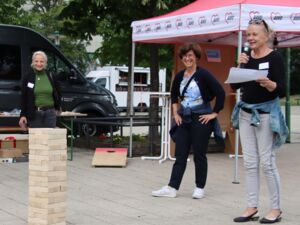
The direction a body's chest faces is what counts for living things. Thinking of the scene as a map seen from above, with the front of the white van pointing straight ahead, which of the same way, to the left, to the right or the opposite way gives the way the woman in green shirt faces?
to the left

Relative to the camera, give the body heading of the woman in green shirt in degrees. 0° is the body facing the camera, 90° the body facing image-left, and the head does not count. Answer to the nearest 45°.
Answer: approximately 0°

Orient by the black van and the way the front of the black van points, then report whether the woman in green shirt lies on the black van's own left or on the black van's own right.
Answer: on the black van's own right

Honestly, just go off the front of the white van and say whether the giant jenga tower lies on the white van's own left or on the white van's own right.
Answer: on the white van's own left

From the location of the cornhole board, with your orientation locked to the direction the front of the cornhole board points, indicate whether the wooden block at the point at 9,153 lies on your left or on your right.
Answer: on your right

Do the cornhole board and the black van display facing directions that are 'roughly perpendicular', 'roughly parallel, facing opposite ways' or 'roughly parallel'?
roughly perpendicular

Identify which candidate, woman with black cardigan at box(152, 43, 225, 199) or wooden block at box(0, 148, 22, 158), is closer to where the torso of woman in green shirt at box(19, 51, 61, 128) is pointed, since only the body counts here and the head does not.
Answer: the woman with black cardigan

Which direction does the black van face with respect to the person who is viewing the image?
facing to the right of the viewer

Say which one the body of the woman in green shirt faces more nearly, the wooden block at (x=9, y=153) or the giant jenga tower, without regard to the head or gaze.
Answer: the giant jenga tower

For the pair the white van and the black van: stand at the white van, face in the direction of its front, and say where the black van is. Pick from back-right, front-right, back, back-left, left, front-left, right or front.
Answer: left

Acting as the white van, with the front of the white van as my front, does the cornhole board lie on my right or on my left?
on my left

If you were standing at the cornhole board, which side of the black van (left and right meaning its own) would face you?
right

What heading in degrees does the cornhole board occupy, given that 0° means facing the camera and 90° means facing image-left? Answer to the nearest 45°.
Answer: approximately 0°
